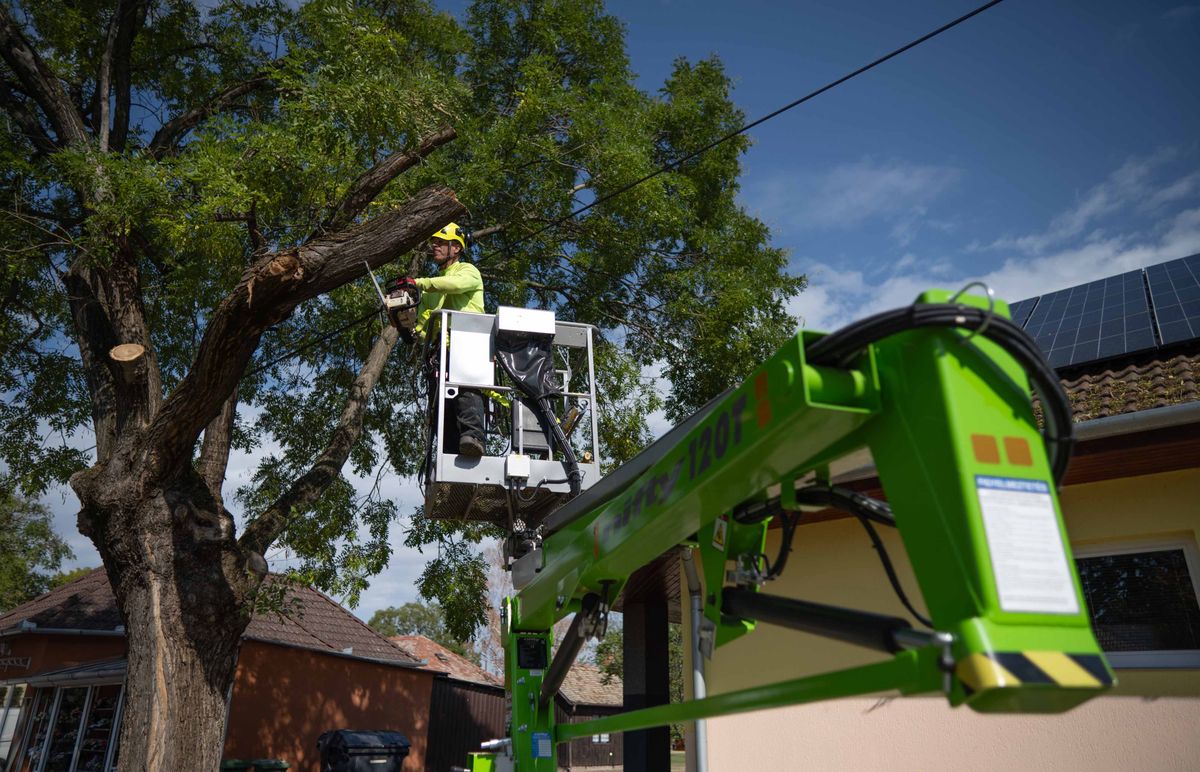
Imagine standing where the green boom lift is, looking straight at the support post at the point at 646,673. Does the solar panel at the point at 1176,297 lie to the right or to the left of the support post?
right

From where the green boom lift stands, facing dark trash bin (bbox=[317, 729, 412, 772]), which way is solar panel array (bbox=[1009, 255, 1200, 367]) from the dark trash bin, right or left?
right

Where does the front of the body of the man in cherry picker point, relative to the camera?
to the viewer's left

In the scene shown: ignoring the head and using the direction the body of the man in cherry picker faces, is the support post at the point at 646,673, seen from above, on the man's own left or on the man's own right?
on the man's own right

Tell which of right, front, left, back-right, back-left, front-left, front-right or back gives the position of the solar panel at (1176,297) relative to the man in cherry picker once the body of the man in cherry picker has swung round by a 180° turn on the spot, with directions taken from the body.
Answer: front

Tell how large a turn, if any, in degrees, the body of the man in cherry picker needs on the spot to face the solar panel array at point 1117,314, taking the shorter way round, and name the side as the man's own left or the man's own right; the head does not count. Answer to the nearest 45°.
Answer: approximately 180°
